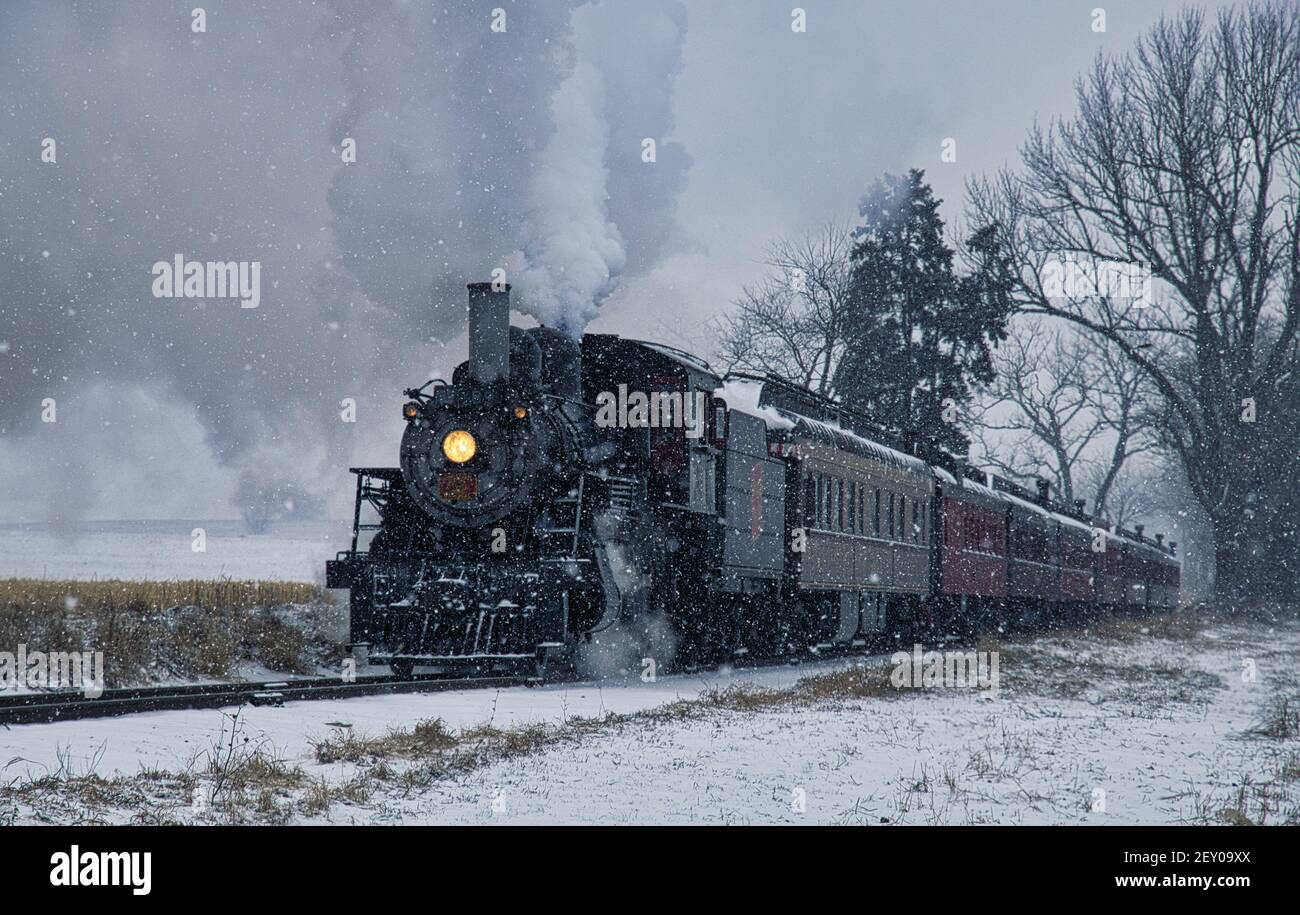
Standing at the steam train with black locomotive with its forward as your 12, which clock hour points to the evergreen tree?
The evergreen tree is roughly at 5 o'clock from the steam train with black locomotive.

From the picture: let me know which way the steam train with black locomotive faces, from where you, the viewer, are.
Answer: facing the viewer and to the left of the viewer

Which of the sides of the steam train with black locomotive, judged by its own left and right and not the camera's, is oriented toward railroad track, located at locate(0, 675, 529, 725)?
front

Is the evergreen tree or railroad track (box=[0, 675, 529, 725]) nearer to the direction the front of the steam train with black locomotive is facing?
the railroad track
